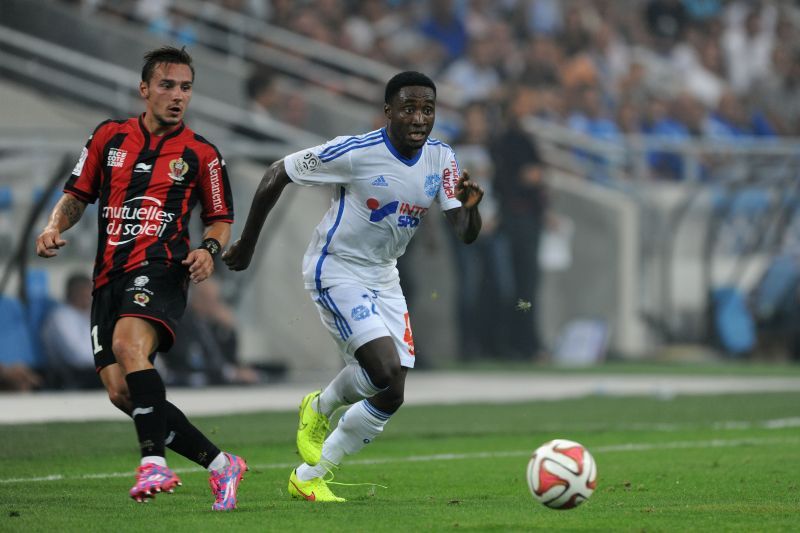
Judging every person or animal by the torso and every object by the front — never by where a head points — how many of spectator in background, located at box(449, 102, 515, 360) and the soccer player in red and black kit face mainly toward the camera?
2

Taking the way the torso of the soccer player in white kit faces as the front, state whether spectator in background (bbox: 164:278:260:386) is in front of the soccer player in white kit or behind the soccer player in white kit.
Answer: behind

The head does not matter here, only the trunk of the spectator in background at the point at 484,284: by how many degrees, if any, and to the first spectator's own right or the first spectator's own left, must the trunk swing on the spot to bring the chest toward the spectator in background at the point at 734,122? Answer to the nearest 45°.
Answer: approximately 135° to the first spectator's own left

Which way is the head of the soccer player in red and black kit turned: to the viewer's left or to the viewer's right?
to the viewer's right

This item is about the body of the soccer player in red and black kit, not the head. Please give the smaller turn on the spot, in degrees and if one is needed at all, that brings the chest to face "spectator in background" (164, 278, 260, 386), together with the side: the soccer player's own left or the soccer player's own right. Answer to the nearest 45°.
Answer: approximately 180°

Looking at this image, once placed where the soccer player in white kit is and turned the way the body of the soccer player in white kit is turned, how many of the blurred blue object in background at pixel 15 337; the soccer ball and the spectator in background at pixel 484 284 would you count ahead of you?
1

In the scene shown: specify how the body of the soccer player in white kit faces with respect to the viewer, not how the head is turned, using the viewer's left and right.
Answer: facing the viewer and to the right of the viewer

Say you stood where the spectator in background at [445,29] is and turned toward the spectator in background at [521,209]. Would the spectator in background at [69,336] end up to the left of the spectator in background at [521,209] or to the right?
right

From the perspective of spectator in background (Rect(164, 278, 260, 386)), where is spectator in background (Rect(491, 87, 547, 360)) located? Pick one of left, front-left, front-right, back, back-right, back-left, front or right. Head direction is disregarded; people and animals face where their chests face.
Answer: left

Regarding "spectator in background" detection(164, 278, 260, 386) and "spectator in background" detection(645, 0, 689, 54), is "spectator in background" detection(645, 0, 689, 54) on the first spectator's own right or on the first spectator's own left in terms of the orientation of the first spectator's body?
on the first spectator's own left

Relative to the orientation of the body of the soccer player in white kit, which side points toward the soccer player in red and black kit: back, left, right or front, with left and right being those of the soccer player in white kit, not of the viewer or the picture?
right

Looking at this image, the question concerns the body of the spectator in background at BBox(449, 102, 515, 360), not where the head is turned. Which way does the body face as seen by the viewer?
toward the camera

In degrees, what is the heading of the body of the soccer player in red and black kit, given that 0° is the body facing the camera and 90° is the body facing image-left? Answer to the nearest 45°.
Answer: approximately 0°

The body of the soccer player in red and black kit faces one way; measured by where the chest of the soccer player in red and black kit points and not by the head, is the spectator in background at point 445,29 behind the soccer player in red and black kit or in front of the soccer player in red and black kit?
behind
